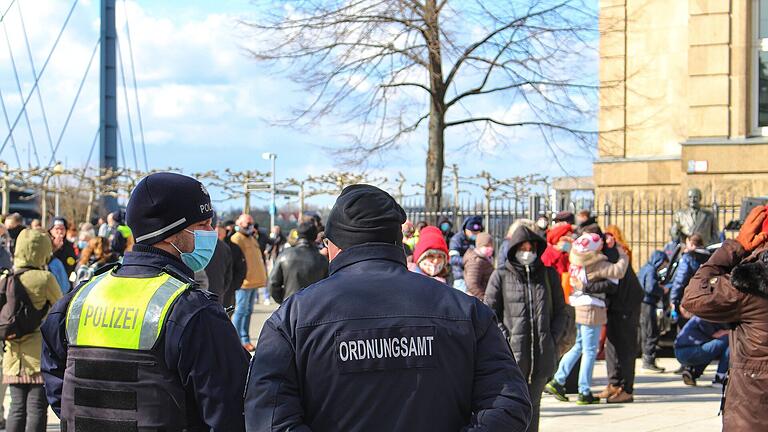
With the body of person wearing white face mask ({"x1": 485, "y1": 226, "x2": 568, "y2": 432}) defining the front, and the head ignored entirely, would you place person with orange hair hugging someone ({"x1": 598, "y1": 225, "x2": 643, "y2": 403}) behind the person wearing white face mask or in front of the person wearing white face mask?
behind

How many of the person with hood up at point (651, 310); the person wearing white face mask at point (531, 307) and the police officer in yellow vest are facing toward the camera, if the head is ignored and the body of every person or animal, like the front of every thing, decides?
1

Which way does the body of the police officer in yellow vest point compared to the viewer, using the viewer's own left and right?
facing away from the viewer and to the right of the viewer

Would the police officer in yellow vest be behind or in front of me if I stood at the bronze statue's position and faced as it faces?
in front

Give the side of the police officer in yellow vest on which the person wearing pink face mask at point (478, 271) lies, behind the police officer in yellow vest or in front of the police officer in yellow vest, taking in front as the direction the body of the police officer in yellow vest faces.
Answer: in front

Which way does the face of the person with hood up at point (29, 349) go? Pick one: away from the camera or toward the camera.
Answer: away from the camera

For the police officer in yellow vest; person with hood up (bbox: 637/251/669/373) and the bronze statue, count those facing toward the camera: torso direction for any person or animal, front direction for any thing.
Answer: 1

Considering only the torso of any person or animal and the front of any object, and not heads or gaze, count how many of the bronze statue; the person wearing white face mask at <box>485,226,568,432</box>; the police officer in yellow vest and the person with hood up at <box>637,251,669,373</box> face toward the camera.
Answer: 2

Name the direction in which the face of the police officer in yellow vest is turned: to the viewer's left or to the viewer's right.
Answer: to the viewer's right
